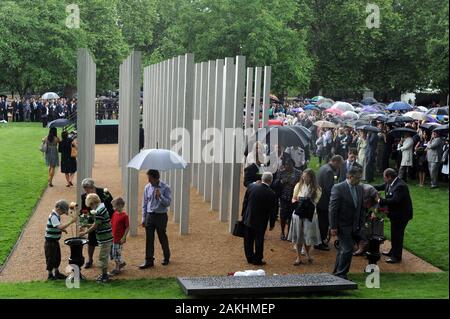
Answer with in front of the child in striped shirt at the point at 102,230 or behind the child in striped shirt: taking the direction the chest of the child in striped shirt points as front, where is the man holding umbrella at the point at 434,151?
behind

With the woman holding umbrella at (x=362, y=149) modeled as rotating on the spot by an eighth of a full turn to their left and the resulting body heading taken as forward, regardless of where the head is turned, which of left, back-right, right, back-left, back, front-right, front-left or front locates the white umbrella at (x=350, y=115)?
back

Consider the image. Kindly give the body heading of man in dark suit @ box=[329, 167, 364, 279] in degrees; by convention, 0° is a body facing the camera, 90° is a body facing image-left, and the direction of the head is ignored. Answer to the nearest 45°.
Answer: approximately 315°

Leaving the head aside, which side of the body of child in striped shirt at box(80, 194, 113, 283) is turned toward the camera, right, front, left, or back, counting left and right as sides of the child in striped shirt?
left
